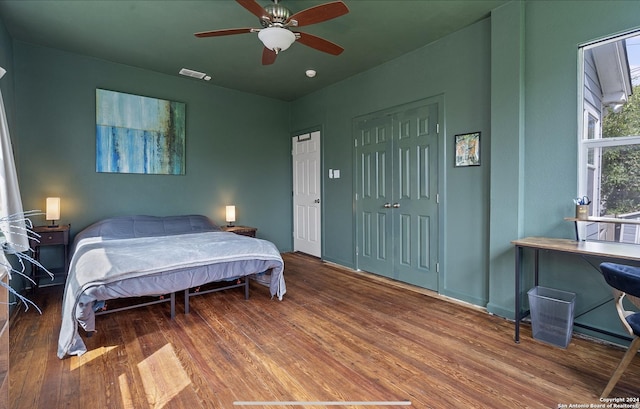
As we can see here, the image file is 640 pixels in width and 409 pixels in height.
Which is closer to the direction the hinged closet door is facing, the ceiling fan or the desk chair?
the ceiling fan

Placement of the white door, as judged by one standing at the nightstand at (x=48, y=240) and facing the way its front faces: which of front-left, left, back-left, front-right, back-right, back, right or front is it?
left

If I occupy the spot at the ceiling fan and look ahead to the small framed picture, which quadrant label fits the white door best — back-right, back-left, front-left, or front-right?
front-left

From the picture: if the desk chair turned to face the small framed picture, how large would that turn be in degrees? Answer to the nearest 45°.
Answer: approximately 90° to its left

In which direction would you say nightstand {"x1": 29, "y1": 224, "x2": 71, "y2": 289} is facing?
toward the camera

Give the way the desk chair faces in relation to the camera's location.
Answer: facing away from the viewer and to the right of the viewer

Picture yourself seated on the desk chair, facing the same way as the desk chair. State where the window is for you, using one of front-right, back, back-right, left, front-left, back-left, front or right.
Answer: front-left

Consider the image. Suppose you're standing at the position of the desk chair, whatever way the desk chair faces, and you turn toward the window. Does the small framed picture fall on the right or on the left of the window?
left

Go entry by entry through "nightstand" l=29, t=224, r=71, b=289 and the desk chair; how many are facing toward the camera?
1

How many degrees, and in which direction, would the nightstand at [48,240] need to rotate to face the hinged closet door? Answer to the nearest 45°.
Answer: approximately 45° to its left

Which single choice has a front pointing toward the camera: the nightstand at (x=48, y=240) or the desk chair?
the nightstand

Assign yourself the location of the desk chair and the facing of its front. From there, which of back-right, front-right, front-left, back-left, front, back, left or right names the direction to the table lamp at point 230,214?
back-left

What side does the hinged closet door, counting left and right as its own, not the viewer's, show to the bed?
front

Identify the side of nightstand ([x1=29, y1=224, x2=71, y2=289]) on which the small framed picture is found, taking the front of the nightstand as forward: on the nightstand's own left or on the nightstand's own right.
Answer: on the nightstand's own left

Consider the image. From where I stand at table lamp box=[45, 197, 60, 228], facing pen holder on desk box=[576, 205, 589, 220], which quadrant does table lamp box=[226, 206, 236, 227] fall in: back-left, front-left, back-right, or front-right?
front-left

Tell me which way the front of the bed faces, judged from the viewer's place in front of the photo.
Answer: facing the viewer and to the right of the viewer
